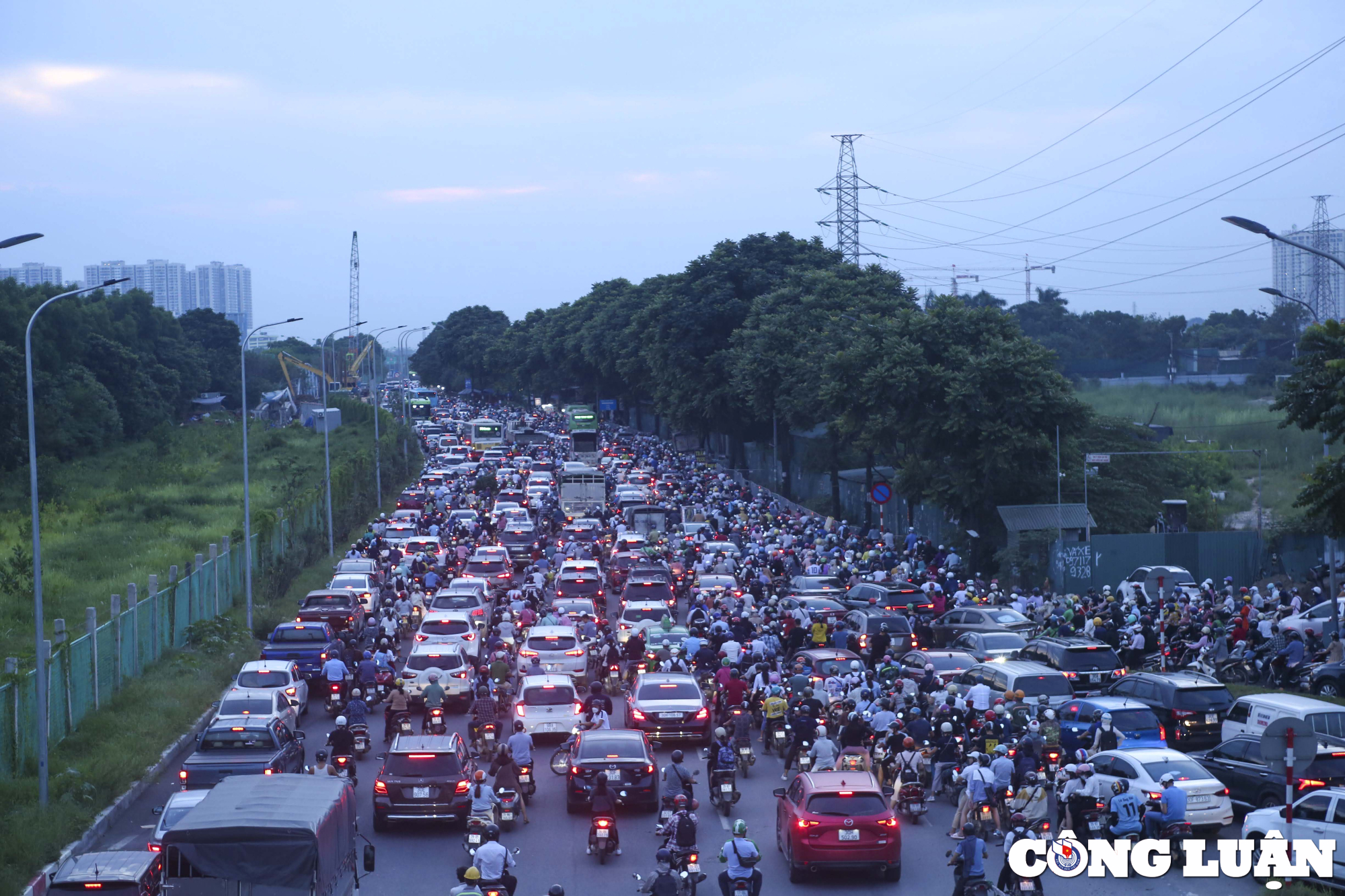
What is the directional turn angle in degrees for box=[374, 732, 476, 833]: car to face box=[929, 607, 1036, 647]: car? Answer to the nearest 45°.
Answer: approximately 45° to its right

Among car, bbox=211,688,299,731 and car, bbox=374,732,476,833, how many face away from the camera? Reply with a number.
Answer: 2

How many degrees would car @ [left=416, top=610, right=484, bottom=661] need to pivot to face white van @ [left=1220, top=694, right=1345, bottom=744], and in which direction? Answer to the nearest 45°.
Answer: approximately 135° to its right

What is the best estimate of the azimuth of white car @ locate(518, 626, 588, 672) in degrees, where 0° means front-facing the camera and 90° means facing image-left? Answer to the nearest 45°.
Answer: approximately 180°

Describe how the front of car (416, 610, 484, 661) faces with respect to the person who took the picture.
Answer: facing away from the viewer

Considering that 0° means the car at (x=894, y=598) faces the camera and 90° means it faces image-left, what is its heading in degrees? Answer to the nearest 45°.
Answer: approximately 135°

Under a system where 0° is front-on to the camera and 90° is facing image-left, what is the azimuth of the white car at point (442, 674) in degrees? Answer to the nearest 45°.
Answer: approximately 180°

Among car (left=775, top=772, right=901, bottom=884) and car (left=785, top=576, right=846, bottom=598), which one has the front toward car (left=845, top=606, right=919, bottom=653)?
car (left=775, top=772, right=901, bottom=884)

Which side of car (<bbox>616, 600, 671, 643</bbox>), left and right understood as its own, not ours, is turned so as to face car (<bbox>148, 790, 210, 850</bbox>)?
back

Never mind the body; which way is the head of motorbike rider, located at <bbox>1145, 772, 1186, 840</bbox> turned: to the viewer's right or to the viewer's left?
to the viewer's left

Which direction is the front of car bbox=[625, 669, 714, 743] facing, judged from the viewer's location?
facing away from the viewer

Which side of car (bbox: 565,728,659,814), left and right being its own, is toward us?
back

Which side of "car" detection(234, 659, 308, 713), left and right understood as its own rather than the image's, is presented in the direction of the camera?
back

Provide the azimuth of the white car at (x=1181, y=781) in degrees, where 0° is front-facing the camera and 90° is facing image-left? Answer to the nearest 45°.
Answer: approximately 135°

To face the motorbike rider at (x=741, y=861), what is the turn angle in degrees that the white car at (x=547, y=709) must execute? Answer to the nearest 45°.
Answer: approximately 180°

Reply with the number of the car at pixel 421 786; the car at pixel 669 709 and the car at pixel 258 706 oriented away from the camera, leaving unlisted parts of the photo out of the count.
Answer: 3

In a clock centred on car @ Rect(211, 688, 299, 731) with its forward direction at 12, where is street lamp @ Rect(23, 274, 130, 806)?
The street lamp is roughly at 8 o'clock from the car.

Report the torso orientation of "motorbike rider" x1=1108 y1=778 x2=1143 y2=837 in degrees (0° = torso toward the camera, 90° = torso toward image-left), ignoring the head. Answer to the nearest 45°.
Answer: approximately 180°

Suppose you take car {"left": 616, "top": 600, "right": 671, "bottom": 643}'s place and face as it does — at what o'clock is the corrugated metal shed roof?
The corrugated metal shed roof is roughly at 2 o'clock from the car.
